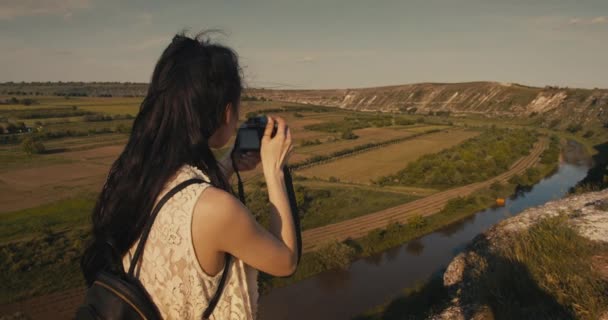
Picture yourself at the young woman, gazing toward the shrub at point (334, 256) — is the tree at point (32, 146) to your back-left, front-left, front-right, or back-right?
front-left

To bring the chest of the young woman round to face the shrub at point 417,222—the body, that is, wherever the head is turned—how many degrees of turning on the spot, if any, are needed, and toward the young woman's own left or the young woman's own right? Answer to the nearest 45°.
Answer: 0° — they already face it

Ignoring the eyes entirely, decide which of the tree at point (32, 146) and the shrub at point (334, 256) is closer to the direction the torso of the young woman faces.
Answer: the shrub

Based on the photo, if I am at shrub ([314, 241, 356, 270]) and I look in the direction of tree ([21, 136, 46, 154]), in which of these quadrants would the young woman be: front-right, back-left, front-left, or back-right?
back-left

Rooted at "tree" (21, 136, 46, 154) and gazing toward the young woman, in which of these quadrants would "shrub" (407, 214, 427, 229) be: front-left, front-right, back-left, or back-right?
front-left

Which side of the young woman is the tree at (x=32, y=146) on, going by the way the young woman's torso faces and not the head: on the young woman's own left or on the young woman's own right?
on the young woman's own left

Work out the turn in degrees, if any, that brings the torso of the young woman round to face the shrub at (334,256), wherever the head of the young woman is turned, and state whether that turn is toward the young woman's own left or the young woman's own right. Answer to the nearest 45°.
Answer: approximately 45° to the young woman's own left

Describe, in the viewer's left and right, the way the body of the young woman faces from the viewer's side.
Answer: facing away from the viewer and to the right of the viewer

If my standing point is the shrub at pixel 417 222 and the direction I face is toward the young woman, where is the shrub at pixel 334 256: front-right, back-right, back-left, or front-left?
front-right

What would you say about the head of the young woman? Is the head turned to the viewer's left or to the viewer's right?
to the viewer's right
